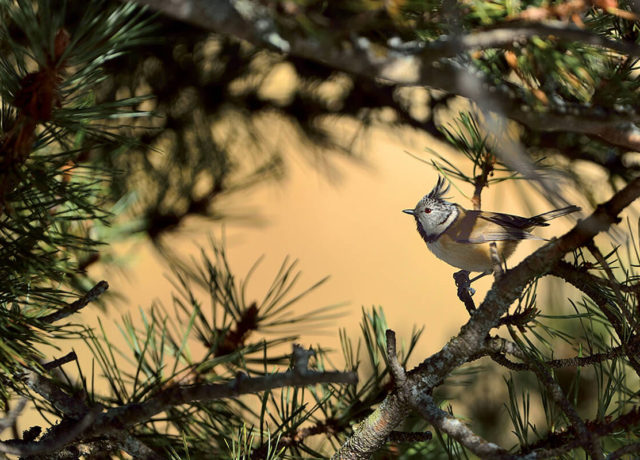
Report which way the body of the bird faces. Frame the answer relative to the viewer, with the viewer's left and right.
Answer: facing to the left of the viewer
